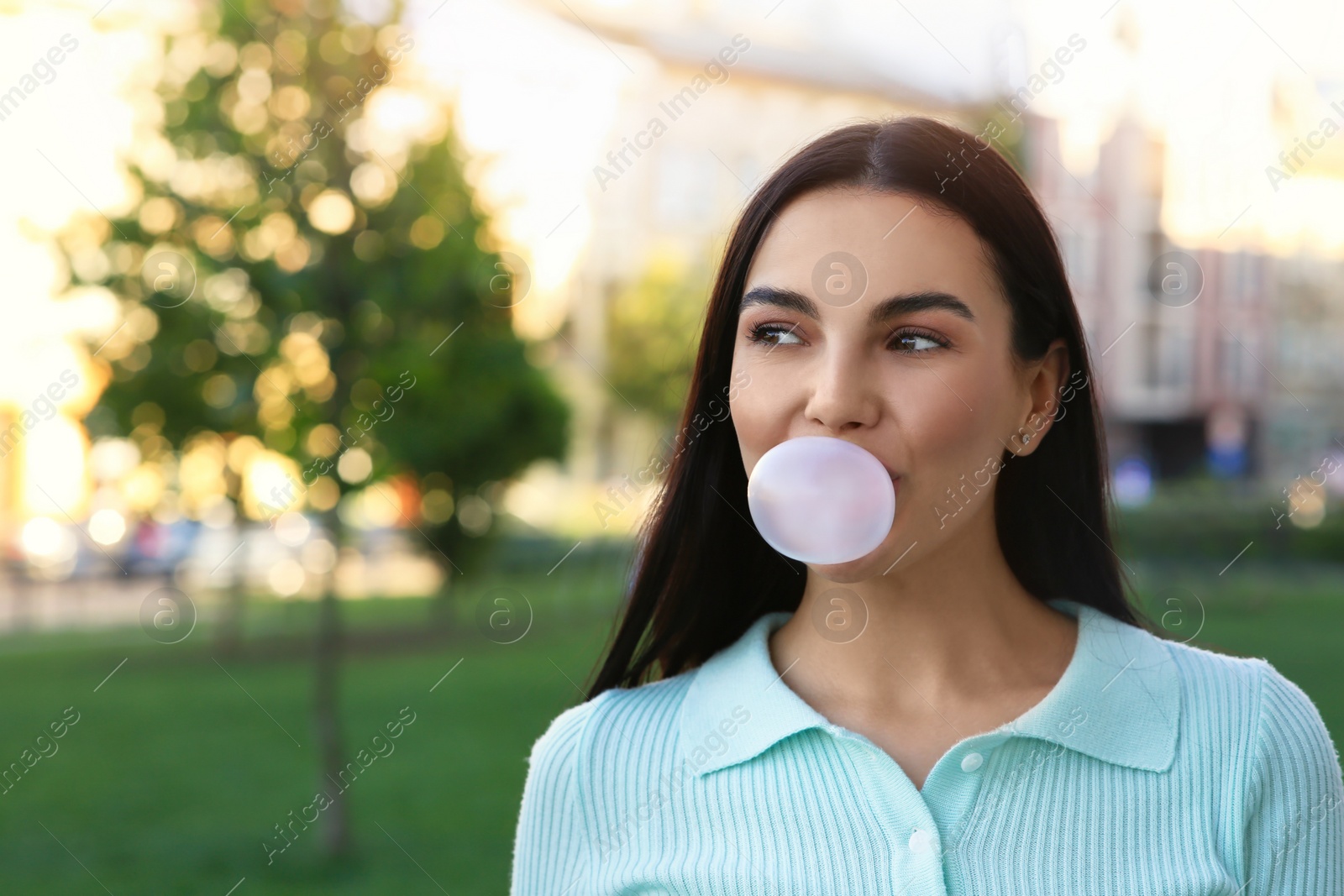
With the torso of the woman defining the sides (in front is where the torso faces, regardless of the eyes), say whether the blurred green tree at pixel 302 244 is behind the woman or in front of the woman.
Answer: behind

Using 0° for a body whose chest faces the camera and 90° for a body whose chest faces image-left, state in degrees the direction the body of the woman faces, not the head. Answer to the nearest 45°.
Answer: approximately 0°

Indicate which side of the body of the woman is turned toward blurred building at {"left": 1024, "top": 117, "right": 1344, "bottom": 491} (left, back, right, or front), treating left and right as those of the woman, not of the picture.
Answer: back

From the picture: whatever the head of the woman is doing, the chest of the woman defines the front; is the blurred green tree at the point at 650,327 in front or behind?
behind
